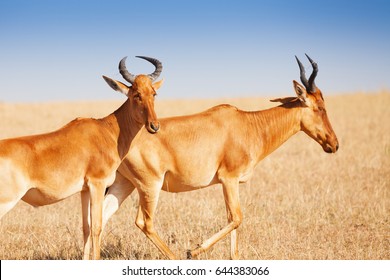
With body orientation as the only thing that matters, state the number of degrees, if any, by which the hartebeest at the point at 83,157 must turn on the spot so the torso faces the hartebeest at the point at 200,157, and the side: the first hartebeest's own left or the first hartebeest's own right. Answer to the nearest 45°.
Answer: approximately 45° to the first hartebeest's own left

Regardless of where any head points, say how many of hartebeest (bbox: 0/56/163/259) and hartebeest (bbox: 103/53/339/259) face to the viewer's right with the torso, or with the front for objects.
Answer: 2

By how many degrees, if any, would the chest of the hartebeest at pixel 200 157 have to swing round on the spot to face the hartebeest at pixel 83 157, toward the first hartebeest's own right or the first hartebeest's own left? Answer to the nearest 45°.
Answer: approximately 135° to the first hartebeest's own right

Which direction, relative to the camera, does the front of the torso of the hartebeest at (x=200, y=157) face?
to the viewer's right

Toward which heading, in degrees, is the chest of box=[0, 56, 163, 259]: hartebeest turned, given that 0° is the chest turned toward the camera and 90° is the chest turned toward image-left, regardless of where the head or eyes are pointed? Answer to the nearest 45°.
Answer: approximately 270°
